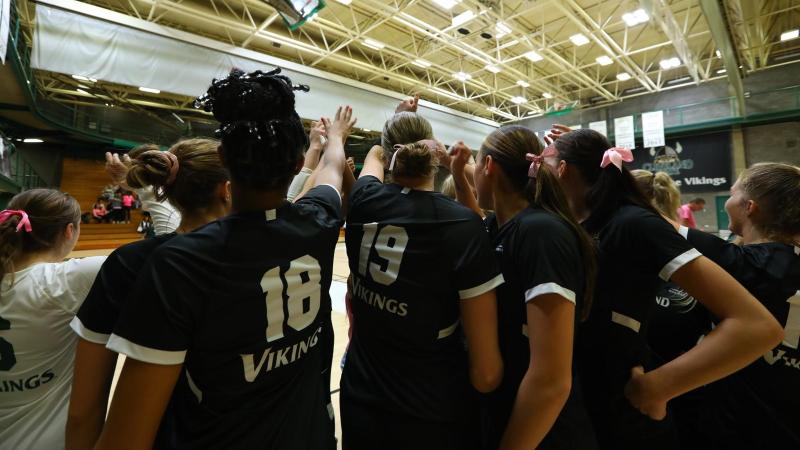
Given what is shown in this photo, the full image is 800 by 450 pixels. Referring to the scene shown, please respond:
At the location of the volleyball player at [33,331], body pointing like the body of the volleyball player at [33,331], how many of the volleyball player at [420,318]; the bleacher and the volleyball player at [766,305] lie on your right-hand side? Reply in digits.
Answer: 2

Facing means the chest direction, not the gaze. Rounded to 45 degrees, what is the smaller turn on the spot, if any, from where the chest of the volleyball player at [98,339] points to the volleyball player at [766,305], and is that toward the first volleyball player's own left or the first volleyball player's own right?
approximately 90° to the first volleyball player's own right

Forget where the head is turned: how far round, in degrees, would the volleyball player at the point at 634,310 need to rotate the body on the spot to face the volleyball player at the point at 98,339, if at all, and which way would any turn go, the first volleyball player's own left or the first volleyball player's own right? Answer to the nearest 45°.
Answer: approximately 90° to the first volleyball player's own left

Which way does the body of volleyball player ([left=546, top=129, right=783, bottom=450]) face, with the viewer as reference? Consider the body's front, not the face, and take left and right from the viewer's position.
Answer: facing away from the viewer and to the left of the viewer

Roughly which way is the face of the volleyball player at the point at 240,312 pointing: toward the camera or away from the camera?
away from the camera

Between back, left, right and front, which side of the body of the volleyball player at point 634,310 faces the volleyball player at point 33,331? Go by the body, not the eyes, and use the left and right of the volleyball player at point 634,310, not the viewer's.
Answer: left

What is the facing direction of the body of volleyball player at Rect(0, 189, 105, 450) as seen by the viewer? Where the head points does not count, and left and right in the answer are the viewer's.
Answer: facing away from the viewer and to the right of the viewer

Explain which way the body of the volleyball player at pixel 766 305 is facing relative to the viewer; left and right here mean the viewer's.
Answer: facing away from the viewer and to the left of the viewer

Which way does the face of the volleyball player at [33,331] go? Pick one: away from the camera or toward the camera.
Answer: away from the camera
